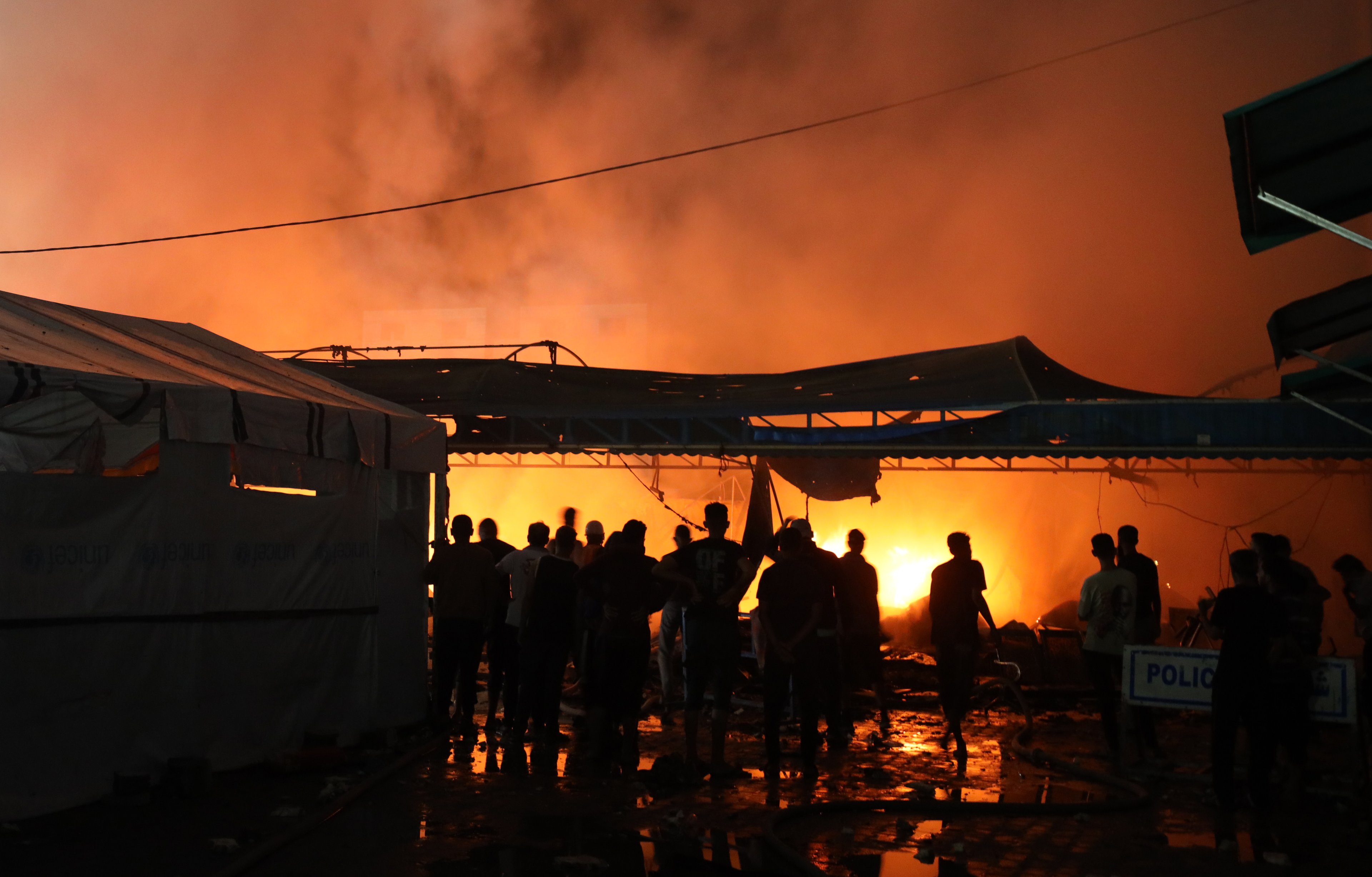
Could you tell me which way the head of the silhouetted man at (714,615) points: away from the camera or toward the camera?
away from the camera

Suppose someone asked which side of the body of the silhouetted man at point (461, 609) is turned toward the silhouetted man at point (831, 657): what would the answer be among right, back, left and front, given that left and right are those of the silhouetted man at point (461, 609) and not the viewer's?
right

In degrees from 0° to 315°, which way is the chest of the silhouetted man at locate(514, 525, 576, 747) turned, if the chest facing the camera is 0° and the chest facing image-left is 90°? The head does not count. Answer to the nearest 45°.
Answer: approximately 180°

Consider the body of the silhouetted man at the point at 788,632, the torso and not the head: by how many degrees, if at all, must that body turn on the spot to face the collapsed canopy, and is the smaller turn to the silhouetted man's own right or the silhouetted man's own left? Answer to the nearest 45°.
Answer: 0° — they already face it

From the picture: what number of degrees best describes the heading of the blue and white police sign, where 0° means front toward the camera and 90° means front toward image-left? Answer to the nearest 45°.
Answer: approximately 0°

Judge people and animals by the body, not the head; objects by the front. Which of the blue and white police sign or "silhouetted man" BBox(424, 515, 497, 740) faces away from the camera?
the silhouetted man

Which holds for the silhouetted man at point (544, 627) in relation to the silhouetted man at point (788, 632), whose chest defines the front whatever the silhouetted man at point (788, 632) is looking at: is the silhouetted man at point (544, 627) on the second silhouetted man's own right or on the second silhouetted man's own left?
on the second silhouetted man's own left

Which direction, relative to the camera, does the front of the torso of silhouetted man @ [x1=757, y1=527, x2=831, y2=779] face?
away from the camera

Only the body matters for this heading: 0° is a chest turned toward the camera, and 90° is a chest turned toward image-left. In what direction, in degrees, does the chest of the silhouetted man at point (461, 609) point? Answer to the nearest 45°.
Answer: approximately 180°

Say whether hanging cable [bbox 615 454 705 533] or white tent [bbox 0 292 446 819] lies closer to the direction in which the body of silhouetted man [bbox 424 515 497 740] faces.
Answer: the hanging cable

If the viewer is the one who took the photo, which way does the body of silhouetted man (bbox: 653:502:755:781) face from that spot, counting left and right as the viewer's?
facing away from the viewer

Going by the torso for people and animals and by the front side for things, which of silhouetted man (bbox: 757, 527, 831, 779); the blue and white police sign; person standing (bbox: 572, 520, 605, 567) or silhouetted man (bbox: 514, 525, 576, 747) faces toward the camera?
the blue and white police sign

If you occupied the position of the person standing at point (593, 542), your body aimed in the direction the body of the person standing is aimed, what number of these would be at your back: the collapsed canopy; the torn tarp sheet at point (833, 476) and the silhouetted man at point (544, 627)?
1

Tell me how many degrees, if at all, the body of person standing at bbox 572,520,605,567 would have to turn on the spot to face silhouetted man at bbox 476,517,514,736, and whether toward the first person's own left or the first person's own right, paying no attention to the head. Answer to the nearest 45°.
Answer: approximately 135° to the first person's own left
